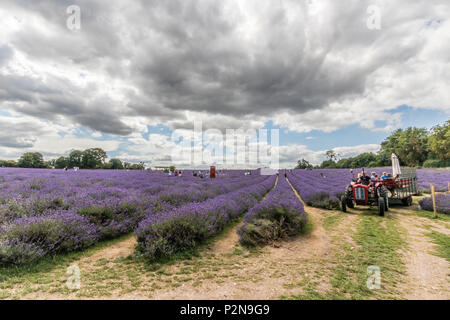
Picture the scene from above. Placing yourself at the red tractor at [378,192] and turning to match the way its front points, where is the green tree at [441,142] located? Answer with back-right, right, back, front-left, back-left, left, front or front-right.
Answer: back-right

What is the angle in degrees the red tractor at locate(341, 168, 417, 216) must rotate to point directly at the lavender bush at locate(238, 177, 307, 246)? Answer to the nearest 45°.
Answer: approximately 45° to its left

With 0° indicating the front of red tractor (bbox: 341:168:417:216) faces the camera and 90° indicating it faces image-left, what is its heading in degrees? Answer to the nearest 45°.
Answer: approximately 45°

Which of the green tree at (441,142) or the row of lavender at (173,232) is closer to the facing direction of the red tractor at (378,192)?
the row of lavender
